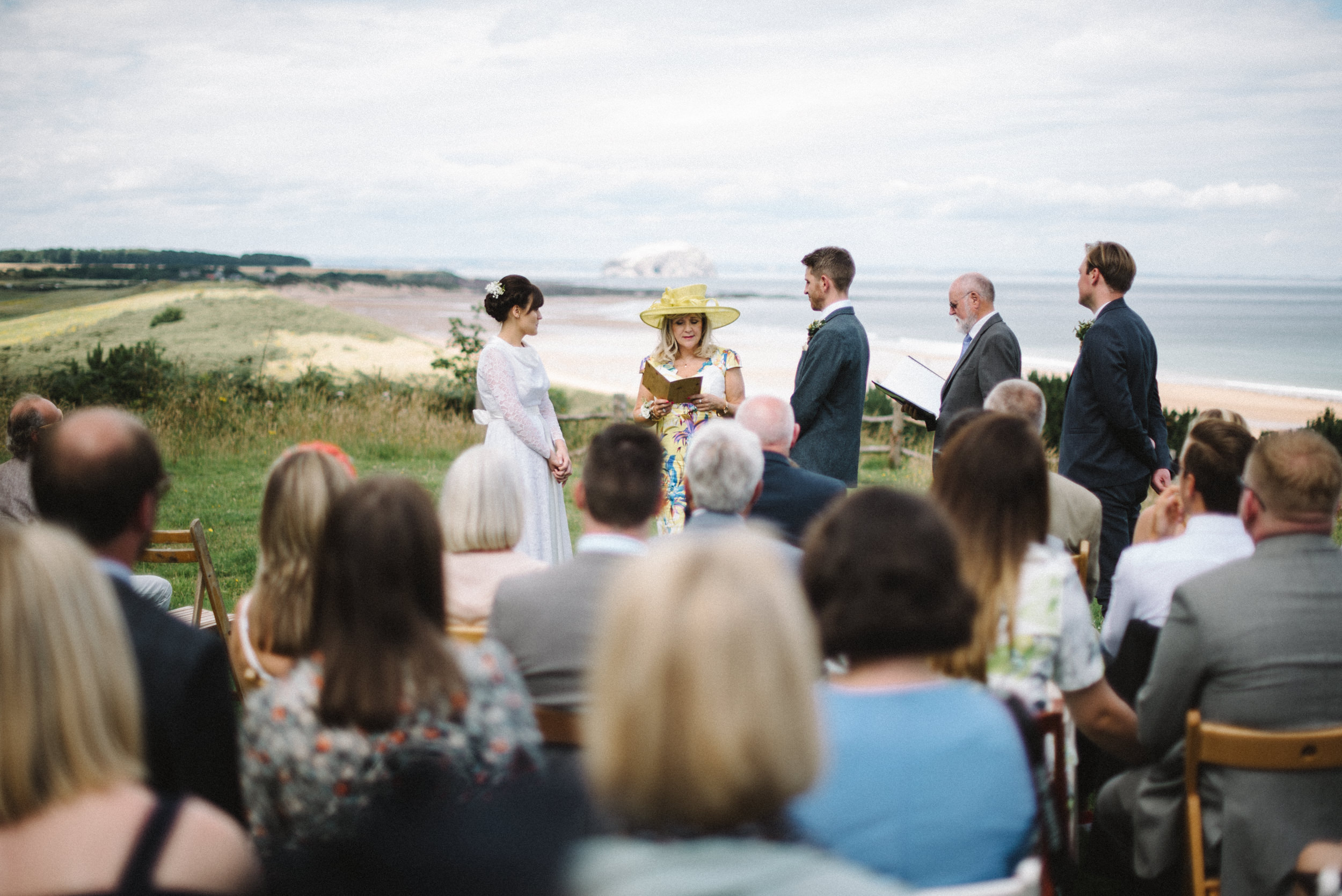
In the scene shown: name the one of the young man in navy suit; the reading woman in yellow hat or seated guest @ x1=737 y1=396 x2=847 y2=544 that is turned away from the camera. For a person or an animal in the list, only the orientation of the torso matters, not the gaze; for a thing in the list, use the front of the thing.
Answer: the seated guest

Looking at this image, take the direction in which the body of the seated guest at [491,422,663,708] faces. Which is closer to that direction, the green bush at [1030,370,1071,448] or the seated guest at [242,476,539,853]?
the green bush

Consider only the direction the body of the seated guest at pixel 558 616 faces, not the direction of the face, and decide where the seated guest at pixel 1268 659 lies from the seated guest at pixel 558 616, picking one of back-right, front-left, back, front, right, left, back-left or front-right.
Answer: right

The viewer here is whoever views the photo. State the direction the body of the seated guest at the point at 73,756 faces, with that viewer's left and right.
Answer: facing away from the viewer

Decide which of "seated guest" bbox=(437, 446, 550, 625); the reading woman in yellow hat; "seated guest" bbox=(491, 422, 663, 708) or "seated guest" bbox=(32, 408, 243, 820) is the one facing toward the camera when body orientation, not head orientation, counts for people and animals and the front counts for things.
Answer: the reading woman in yellow hat

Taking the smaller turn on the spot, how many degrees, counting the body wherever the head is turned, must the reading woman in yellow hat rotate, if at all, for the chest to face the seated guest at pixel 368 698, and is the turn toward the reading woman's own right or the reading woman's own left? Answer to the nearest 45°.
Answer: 0° — they already face them

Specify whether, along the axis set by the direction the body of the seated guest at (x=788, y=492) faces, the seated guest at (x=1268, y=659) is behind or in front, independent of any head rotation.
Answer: behind

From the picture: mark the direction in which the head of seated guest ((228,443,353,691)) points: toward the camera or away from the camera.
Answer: away from the camera

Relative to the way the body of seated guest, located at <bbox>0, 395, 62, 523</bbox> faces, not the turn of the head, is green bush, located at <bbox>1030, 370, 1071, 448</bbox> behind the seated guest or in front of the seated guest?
in front

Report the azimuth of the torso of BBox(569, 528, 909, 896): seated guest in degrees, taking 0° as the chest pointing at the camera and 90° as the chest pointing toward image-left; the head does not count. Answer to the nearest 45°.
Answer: approximately 180°

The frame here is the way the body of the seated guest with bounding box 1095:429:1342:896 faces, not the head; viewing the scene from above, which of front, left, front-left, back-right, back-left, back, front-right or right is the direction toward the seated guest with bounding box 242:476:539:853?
left

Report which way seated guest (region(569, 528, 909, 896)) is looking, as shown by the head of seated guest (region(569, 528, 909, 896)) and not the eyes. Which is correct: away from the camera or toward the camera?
away from the camera

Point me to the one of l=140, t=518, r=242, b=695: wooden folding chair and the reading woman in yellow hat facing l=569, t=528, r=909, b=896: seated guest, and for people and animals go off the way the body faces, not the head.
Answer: the reading woman in yellow hat

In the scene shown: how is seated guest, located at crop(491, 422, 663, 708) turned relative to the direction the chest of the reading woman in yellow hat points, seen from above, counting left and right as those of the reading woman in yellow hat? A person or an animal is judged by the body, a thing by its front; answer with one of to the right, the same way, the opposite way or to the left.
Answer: the opposite way

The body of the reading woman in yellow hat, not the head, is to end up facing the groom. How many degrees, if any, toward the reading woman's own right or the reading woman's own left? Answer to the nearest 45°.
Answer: approximately 90° to the reading woman's own left

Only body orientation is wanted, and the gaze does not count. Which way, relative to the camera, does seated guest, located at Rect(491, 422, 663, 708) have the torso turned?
away from the camera

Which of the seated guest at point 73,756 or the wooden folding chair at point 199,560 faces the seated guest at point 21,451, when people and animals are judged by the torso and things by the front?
the seated guest at point 73,756
